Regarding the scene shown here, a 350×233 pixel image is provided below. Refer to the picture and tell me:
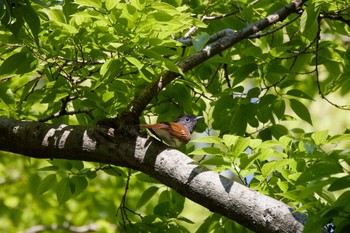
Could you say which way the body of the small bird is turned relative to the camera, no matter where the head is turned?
to the viewer's right
